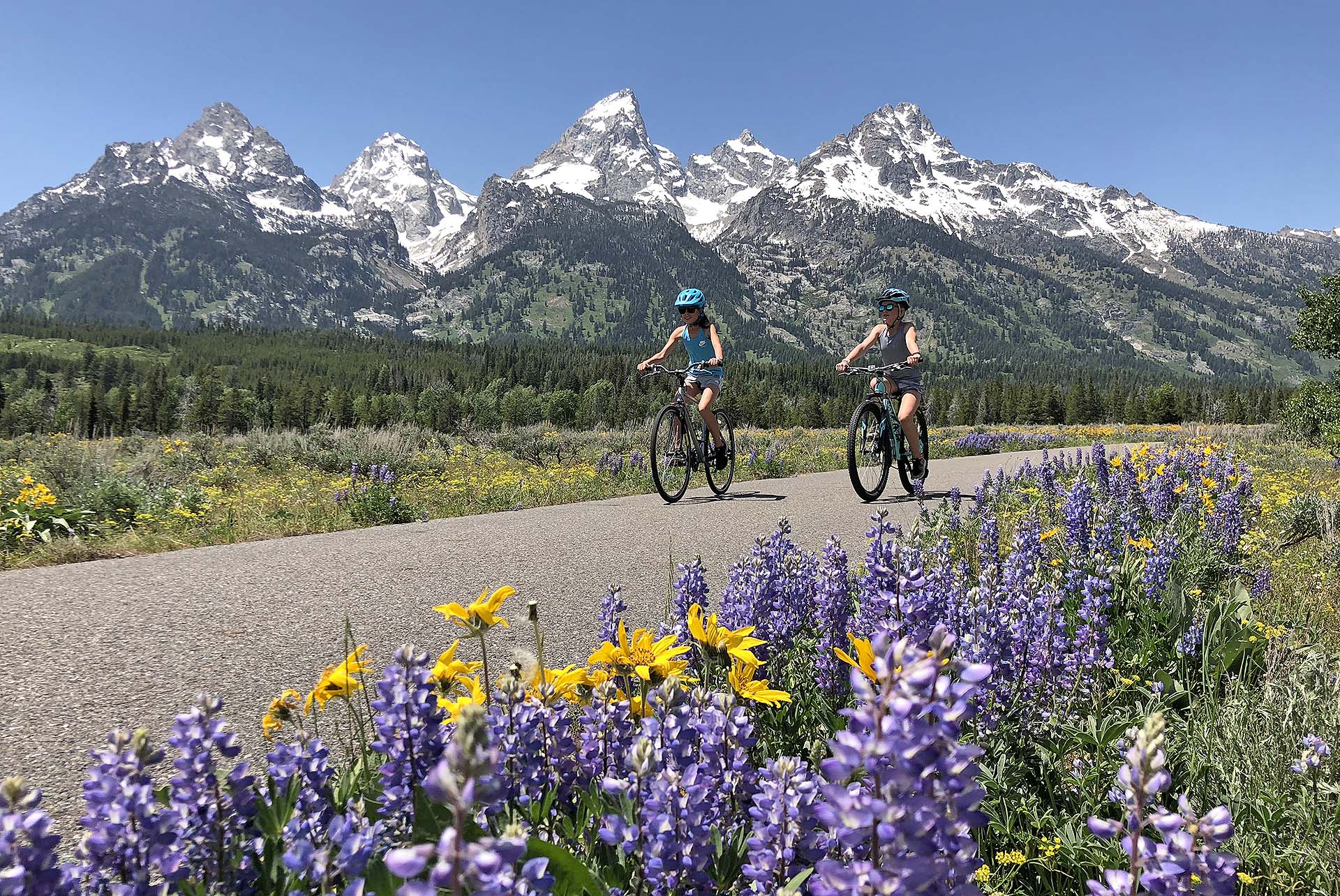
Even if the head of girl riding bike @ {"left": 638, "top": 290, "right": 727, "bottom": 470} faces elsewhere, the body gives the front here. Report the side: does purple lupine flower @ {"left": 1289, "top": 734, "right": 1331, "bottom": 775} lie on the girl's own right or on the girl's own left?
on the girl's own left

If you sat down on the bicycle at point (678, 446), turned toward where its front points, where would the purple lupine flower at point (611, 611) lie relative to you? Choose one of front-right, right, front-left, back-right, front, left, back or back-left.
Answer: front-left

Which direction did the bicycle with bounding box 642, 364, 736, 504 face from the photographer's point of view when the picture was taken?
facing the viewer and to the left of the viewer

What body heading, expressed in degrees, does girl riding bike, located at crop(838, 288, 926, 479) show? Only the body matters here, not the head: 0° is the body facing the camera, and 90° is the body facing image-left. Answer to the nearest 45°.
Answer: approximately 45°

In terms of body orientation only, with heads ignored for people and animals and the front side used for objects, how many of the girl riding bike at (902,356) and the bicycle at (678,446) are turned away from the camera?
0

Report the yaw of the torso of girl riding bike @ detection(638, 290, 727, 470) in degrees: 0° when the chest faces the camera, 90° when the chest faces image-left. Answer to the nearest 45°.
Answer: approximately 45°

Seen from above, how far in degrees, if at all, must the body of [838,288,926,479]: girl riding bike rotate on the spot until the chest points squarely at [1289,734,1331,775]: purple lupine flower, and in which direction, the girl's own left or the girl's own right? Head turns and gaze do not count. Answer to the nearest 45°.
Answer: approximately 45° to the girl's own left

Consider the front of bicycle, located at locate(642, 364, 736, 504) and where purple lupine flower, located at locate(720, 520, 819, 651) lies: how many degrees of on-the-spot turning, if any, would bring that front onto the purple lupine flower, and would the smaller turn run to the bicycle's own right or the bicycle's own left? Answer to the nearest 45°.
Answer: approximately 45° to the bicycle's own left

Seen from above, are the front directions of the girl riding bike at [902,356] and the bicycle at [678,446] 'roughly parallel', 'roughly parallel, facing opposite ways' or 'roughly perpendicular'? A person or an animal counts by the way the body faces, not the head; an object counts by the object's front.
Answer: roughly parallel

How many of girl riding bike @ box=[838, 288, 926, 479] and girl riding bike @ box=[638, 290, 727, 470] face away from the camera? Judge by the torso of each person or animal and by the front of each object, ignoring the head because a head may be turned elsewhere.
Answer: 0

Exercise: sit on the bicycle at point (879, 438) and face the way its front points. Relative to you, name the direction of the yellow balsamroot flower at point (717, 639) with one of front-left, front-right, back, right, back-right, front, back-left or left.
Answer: front-left

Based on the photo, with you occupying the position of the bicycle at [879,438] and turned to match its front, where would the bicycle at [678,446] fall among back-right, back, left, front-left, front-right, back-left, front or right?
front-right

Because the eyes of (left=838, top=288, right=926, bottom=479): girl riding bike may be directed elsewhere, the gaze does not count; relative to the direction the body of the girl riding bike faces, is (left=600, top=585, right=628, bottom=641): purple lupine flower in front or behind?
in front
